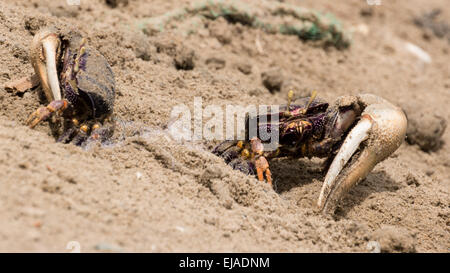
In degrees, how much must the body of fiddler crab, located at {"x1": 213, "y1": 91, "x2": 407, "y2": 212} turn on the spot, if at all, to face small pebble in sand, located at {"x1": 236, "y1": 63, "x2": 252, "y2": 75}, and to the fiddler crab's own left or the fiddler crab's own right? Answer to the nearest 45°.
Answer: approximately 135° to the fiddler crab's own right

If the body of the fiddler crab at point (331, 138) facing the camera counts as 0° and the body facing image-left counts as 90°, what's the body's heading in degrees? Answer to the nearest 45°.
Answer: approximately 0°

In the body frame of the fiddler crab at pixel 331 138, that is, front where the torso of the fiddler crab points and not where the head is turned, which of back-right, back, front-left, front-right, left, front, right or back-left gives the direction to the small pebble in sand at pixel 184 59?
back-right

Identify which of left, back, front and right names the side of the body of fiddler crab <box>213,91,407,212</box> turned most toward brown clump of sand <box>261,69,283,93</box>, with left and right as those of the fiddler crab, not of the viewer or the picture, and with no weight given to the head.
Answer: back
